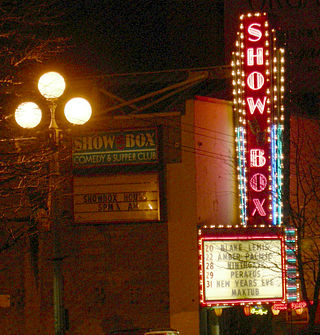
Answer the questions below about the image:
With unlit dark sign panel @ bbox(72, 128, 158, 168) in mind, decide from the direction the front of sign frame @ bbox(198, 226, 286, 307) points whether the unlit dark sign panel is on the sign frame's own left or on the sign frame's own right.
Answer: on the sign frame's own right

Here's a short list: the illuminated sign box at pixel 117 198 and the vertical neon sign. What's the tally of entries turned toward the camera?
2

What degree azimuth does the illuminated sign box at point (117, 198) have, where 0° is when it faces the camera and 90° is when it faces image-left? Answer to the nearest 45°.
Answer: approximately 0°

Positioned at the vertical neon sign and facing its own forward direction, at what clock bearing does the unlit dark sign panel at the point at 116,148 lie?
The unlit dark sign panel is roughly at 3 o'clock from the vertical neon sign.

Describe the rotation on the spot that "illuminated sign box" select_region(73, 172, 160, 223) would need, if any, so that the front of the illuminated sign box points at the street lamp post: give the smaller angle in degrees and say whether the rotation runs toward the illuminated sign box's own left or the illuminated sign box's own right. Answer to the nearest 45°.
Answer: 0° — it already faces it

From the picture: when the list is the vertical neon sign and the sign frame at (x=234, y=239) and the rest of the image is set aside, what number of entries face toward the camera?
2

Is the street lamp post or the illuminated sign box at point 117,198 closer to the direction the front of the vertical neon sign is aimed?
the street lamp post

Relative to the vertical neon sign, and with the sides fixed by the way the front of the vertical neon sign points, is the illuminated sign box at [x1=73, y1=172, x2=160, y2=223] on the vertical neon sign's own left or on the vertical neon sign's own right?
on the vertical neon sign's own right
